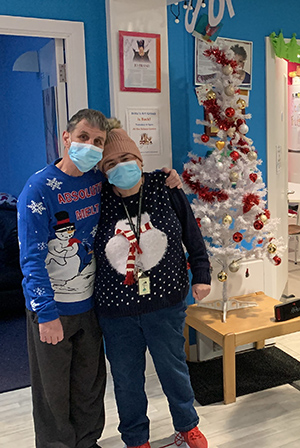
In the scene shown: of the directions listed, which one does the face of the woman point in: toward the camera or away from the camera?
toward the camera

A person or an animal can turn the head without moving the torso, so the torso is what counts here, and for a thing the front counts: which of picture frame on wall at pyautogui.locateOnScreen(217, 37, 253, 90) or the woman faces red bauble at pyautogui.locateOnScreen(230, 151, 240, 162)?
the picture frame on wall

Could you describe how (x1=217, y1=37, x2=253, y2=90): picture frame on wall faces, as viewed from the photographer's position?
facing the viewer

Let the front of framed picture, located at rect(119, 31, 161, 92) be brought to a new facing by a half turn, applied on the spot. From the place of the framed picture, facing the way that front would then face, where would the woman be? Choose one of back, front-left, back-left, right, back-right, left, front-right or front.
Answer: back

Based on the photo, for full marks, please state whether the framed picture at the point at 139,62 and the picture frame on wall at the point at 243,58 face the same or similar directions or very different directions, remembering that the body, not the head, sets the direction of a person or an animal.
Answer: same or similar directions

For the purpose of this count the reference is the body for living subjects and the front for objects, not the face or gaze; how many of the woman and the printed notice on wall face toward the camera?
2

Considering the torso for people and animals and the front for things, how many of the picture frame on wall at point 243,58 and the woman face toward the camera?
2

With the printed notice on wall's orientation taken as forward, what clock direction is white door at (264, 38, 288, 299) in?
The white door is roughly at 8 o'clock from the printed notice on wall.
